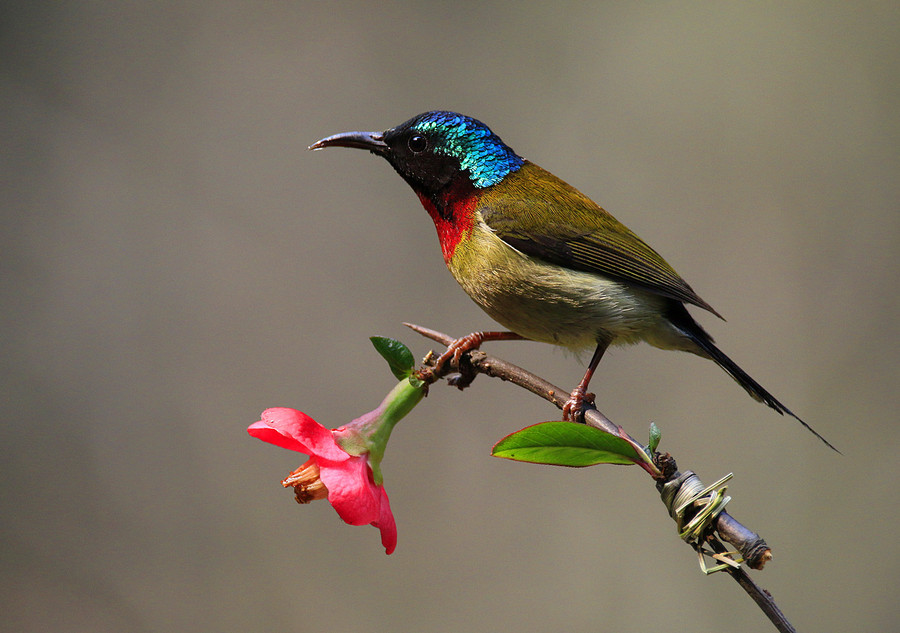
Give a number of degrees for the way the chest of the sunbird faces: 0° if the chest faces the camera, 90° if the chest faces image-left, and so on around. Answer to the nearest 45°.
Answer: approximately 90°
